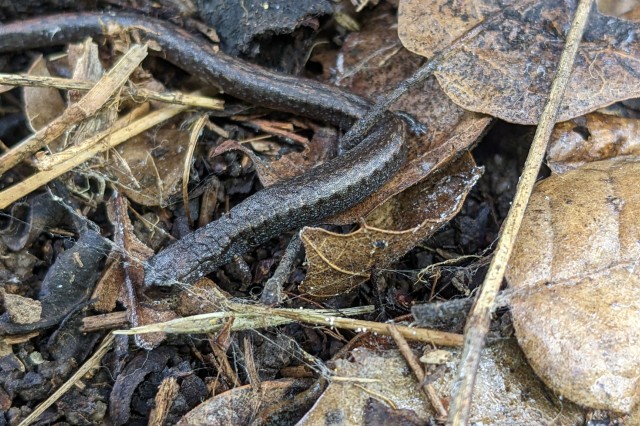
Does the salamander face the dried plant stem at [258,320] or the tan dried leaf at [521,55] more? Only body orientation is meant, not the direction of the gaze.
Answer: the dried plant stem

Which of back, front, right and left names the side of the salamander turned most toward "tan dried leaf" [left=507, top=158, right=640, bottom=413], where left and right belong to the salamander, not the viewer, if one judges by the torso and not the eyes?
left

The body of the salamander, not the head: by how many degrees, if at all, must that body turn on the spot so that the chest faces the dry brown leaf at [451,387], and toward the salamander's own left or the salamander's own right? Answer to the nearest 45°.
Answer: approximately 45° to the salamander's own left

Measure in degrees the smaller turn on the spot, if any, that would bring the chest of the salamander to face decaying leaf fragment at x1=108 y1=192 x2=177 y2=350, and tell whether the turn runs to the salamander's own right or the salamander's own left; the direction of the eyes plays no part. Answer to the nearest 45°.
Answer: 0° — it already faces it

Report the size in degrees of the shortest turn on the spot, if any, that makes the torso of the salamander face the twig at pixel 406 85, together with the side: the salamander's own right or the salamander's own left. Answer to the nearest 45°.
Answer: approximately 135° to the salamander's own left

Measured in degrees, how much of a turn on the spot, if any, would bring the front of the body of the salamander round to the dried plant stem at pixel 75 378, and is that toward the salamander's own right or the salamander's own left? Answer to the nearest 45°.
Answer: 0° — it already faces it

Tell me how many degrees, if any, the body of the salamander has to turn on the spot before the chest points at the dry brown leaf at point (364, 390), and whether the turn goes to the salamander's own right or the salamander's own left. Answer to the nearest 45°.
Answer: approximately 45° to the salamander's own left

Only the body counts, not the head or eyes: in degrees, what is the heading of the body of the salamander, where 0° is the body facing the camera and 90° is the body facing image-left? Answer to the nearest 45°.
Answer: approximately 45°
